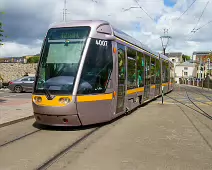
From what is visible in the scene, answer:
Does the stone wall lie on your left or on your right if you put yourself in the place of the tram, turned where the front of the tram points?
on your right

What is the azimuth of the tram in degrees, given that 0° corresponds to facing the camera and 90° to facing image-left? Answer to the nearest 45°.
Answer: approximately 45°

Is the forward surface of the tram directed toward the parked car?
no
